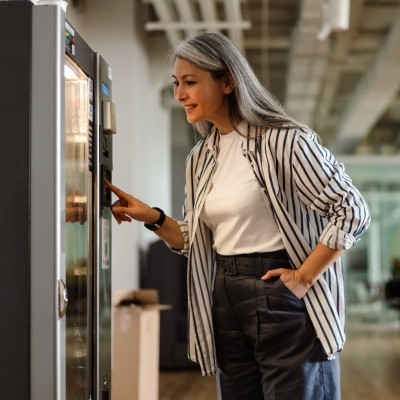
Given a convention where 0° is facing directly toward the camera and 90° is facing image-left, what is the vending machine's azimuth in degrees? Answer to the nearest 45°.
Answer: approximately 270°

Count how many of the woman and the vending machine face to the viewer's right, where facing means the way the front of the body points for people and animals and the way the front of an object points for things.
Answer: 1

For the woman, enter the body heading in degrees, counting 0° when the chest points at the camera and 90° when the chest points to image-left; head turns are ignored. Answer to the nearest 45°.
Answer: approximately 45°

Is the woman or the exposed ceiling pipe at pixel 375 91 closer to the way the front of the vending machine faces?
the woman

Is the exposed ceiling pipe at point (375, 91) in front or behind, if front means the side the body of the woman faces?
behind

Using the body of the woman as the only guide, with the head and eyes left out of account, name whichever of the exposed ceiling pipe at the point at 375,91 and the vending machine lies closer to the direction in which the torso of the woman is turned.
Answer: the vending machine

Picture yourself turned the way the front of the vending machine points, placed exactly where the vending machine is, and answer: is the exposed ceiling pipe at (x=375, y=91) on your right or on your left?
on your left

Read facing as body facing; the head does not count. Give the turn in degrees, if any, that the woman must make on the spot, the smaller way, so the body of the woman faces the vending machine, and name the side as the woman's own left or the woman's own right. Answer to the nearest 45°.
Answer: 0° — they already face it

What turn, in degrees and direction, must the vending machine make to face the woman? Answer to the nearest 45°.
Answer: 0° — it already faces them
